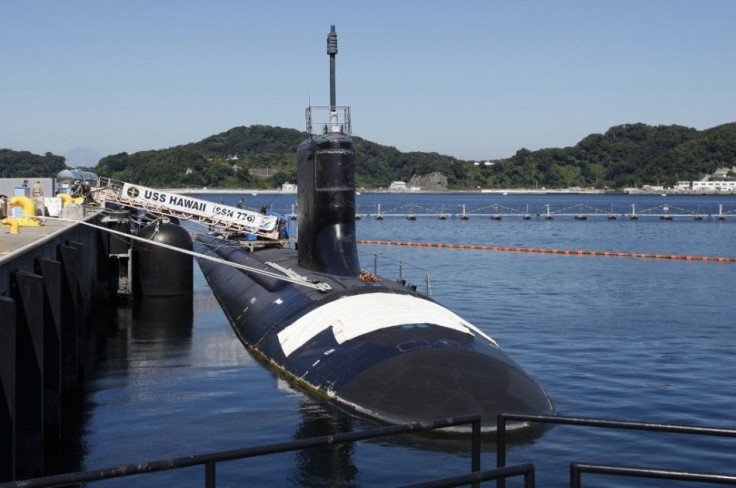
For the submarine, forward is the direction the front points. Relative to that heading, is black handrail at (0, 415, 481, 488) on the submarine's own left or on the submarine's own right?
on the submarine's own right

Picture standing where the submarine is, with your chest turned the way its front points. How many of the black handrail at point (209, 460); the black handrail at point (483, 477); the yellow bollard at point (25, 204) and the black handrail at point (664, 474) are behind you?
1

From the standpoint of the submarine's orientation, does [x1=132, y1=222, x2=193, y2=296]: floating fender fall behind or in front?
behind

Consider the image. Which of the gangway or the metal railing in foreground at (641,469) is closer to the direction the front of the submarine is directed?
the metal railing in foreground

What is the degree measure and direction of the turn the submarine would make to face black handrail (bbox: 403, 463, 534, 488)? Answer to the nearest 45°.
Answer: approximately 45° to its right

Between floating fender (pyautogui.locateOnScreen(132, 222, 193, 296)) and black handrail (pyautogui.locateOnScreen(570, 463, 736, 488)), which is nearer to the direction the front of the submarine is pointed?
the black handrail

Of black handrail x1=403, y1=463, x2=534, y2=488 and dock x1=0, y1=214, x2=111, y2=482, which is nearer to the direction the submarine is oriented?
the black handrail

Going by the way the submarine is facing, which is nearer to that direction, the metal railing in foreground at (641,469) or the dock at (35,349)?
the metal railing in foreground

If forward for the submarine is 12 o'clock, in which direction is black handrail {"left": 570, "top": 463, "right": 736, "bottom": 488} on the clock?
The black handrail is roughly at 1 o'clock from the submarine.

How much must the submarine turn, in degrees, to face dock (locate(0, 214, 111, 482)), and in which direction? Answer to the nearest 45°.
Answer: approximately 90° to its right
